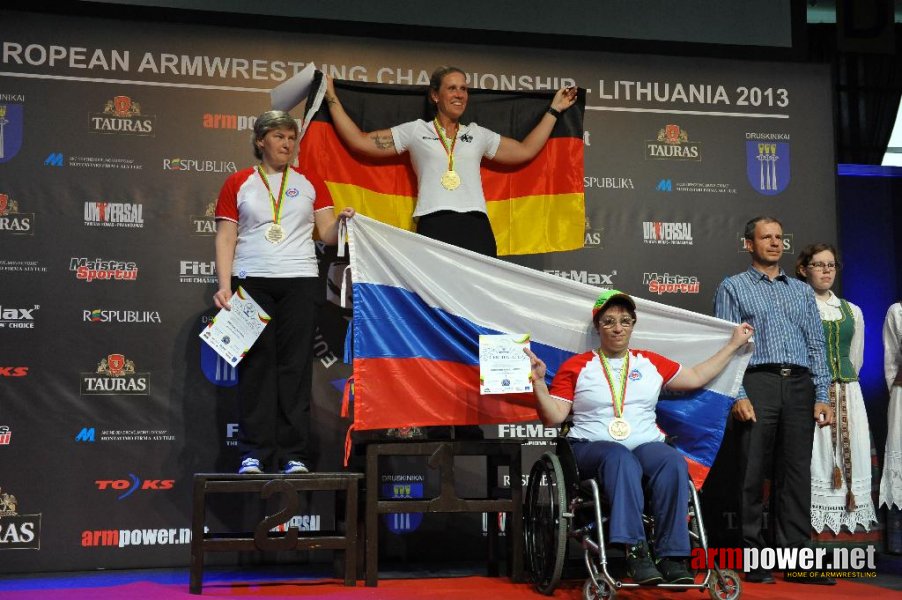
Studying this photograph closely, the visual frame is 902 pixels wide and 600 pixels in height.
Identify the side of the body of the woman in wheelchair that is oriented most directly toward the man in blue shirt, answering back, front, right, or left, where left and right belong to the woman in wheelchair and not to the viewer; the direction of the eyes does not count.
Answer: left

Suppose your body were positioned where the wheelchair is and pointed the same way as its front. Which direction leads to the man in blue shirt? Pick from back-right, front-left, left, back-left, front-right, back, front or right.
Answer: left

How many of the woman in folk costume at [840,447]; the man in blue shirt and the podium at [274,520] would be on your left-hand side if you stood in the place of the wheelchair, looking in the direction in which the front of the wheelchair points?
2

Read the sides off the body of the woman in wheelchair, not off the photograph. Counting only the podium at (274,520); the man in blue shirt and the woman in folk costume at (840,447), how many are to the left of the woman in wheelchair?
2

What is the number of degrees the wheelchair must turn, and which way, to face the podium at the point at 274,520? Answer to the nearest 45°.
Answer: approximately 135° to its right

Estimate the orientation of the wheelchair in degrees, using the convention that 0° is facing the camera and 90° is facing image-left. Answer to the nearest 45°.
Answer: approximately 315°
